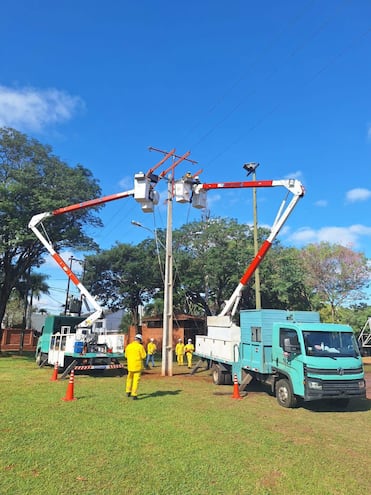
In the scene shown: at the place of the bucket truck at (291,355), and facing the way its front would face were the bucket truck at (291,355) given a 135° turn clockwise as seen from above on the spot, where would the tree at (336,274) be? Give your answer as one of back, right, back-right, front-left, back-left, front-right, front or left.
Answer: right

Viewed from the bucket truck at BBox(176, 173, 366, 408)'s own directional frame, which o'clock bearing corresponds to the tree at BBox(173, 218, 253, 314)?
The tree is roughly at 7 o'clock from the bucket truck.

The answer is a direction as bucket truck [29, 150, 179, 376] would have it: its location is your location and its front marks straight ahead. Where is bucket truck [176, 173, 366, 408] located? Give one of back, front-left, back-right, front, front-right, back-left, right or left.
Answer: back

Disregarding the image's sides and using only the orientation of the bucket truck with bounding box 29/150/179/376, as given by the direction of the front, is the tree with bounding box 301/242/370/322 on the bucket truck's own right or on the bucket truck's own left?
on the bucket truck's own right

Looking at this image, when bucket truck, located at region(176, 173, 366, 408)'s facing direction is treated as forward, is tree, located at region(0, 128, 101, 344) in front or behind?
behind

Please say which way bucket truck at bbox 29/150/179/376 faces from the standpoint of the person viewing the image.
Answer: facing away from the viewer and to the left of the viewer

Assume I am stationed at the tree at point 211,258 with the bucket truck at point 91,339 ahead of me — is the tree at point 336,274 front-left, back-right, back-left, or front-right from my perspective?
back-left

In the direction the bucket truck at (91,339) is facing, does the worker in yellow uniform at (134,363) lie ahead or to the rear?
to the rear

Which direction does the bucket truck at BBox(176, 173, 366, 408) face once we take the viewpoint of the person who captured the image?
facing the viewer and to the right of the viewer
